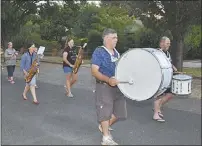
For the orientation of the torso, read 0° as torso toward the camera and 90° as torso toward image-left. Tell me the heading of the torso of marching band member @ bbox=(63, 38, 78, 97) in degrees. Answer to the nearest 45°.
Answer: approximately 315°

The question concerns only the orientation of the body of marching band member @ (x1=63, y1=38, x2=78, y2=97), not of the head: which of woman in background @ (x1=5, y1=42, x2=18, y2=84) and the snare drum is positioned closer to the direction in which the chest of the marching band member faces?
the snare drum

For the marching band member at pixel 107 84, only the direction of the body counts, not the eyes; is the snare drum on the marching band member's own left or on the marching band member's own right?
on the marching band member's own left

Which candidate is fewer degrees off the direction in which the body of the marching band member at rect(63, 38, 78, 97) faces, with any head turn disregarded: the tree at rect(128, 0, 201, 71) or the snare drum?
the snare drum

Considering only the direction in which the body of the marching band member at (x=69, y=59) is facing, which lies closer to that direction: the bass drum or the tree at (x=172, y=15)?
the bass drum

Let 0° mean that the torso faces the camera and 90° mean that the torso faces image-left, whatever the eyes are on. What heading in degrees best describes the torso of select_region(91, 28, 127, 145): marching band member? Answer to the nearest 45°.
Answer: approximately 315°

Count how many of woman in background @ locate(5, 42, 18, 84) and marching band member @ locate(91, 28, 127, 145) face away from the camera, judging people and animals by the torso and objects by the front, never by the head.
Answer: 0

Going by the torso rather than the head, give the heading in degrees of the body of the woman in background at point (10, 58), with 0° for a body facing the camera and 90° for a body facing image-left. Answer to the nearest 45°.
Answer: approximately 315°

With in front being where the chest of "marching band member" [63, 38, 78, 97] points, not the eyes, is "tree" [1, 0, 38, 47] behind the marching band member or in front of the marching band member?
behind

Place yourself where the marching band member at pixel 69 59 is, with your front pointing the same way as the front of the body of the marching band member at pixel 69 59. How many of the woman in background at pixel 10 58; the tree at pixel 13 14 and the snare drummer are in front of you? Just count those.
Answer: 1

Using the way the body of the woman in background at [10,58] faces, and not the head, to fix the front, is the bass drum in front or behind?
in front

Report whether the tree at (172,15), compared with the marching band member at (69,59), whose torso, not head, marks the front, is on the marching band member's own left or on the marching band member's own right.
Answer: on the marching band member's own left

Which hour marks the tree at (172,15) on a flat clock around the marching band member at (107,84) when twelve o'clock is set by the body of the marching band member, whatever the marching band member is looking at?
The tree is roughly at 8 o'clock from the marching band member.
